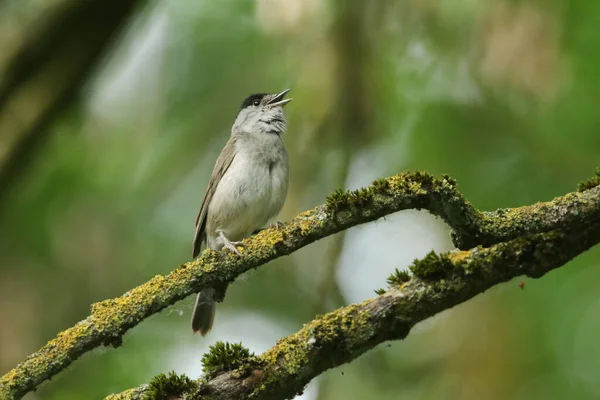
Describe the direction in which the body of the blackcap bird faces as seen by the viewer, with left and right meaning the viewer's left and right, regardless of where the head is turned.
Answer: facing the viewer and to the right of the viewer
